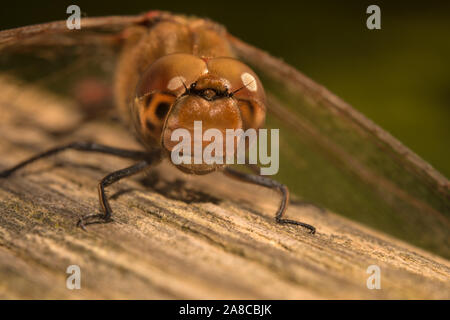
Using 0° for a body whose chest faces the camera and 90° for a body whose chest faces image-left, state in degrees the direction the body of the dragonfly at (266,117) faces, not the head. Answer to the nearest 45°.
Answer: approximately 0°
